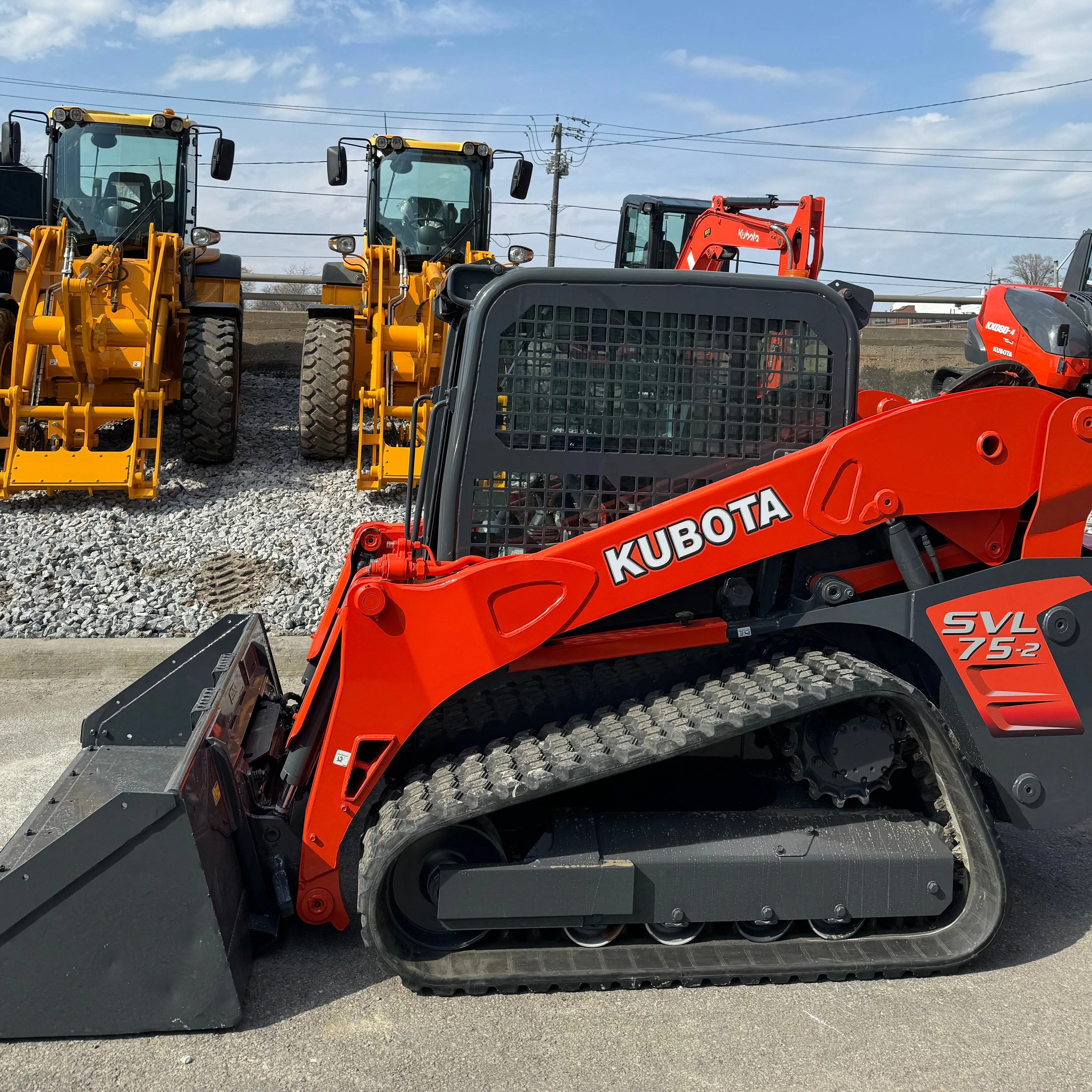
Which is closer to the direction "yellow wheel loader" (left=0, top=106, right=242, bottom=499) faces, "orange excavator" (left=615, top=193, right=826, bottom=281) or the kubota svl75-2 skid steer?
the kubota svl75-2 skid steer

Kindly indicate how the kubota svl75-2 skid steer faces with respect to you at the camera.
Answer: facing to the left of the viewer

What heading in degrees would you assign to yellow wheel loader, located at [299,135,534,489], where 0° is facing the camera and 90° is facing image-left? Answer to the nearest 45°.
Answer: approximately 0°

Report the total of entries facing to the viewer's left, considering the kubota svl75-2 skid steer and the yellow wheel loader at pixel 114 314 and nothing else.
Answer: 1

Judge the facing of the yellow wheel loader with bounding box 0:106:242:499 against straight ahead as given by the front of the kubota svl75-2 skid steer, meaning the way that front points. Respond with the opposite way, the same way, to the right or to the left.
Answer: to the left

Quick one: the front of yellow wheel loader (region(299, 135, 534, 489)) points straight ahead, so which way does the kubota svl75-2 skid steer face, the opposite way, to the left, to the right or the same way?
to the right

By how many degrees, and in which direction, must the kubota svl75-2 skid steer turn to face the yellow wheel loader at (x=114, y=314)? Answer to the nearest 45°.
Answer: approximately 45° to its right

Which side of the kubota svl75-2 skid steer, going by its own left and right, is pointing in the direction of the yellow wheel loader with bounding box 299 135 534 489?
right

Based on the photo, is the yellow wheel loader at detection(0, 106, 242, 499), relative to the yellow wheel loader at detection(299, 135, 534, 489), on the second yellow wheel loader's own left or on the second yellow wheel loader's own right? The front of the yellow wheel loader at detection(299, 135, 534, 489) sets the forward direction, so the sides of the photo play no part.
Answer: on the second yellow wheel loader's own right
